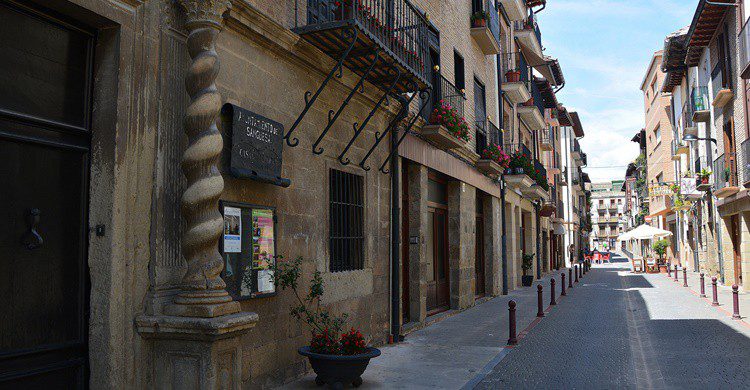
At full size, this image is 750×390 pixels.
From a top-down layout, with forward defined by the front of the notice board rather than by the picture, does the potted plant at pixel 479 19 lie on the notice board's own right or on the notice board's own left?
on the notice board's own left

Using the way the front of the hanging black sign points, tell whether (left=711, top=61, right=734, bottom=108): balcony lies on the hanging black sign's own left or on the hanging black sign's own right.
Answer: on the hanging black sign's own left

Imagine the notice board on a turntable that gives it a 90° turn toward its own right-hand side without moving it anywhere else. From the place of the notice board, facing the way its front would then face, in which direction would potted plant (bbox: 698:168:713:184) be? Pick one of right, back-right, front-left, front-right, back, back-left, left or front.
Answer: back

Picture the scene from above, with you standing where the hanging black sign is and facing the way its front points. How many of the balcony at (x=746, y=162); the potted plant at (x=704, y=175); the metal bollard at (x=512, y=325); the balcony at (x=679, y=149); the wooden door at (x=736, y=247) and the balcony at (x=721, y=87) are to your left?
6

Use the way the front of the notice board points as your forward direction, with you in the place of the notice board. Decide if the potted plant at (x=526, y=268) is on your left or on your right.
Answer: on your left

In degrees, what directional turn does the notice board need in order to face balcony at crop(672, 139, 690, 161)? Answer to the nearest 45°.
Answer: approximately 90° to its left

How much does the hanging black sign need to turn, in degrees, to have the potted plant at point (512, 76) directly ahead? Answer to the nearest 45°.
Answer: approximately 90° to its left

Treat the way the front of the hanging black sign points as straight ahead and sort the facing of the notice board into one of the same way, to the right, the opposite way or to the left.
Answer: the same way

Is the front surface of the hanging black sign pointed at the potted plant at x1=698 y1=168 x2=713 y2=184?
no

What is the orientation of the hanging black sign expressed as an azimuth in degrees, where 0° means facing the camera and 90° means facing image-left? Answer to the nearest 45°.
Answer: approximately 315°

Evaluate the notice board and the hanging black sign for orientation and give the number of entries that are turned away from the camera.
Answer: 0

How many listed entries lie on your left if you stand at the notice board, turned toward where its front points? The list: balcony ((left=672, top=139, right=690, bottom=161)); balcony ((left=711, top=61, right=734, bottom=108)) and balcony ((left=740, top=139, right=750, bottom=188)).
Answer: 3

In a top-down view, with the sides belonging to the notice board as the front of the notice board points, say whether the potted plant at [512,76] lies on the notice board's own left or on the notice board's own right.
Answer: on the notice board's own left

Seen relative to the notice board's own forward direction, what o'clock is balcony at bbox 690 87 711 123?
The balcony is roughly at 9 o'clock from the notice board.

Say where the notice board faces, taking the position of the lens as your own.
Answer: facing the viewer and to the right of the viewer
